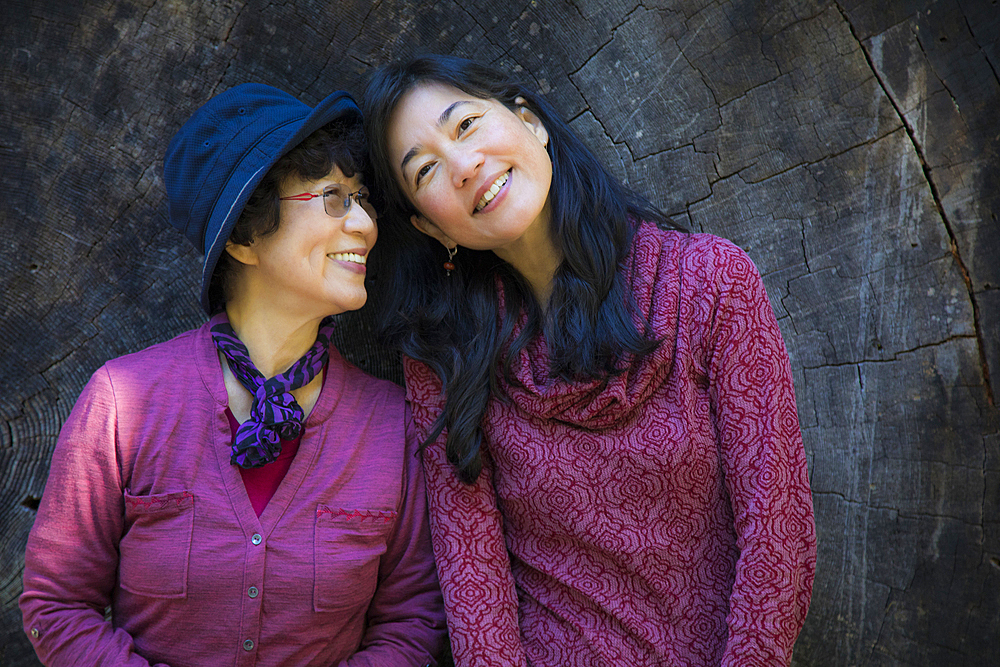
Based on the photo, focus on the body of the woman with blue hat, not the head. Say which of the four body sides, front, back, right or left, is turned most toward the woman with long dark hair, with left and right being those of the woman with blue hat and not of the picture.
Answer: left

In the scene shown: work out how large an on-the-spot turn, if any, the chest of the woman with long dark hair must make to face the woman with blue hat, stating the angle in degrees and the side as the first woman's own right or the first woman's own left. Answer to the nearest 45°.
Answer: approximately 90° to the first woman's own right

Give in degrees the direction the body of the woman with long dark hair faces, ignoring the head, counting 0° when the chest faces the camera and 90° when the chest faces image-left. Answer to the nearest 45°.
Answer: approximately 0°

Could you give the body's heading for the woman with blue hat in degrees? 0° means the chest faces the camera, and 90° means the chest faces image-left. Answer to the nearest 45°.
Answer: approximately 0°

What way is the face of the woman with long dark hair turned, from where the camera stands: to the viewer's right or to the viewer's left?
to the viewer's left

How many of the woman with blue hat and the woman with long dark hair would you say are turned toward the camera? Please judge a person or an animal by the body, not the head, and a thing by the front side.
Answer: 2
